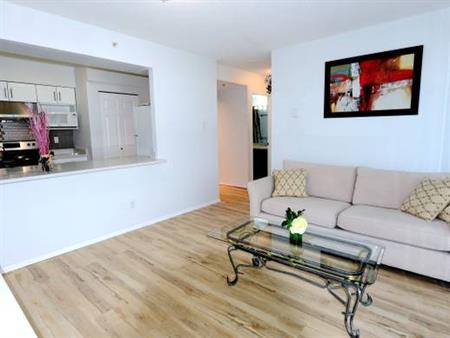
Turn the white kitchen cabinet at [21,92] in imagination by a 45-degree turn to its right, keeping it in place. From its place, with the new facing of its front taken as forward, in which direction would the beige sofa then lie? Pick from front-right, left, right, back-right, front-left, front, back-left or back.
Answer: left

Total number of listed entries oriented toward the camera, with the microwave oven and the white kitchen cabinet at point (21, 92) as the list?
2

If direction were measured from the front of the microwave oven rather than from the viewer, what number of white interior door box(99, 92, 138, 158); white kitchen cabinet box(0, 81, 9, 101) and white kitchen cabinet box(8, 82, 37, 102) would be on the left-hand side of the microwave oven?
1

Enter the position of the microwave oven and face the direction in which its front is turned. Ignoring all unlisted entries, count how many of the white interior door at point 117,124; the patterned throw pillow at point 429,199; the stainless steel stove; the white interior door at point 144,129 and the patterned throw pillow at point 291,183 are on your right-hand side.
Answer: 1

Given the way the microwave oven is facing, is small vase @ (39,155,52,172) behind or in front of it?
in front

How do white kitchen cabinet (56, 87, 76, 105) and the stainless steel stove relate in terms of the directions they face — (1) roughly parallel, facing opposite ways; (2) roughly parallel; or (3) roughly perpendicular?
roughly parallel

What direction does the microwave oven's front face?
toward the camera

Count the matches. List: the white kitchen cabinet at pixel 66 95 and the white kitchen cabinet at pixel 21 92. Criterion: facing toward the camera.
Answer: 2

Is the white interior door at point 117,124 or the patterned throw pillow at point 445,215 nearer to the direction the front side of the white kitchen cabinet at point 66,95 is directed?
the patterned throw pillow

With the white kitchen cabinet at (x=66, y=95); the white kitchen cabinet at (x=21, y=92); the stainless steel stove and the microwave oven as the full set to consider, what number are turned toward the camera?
4

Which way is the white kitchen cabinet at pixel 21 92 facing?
toward the camera

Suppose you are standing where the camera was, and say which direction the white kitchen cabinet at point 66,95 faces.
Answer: facing the viewer

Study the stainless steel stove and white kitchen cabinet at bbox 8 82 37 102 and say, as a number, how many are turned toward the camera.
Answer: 2
